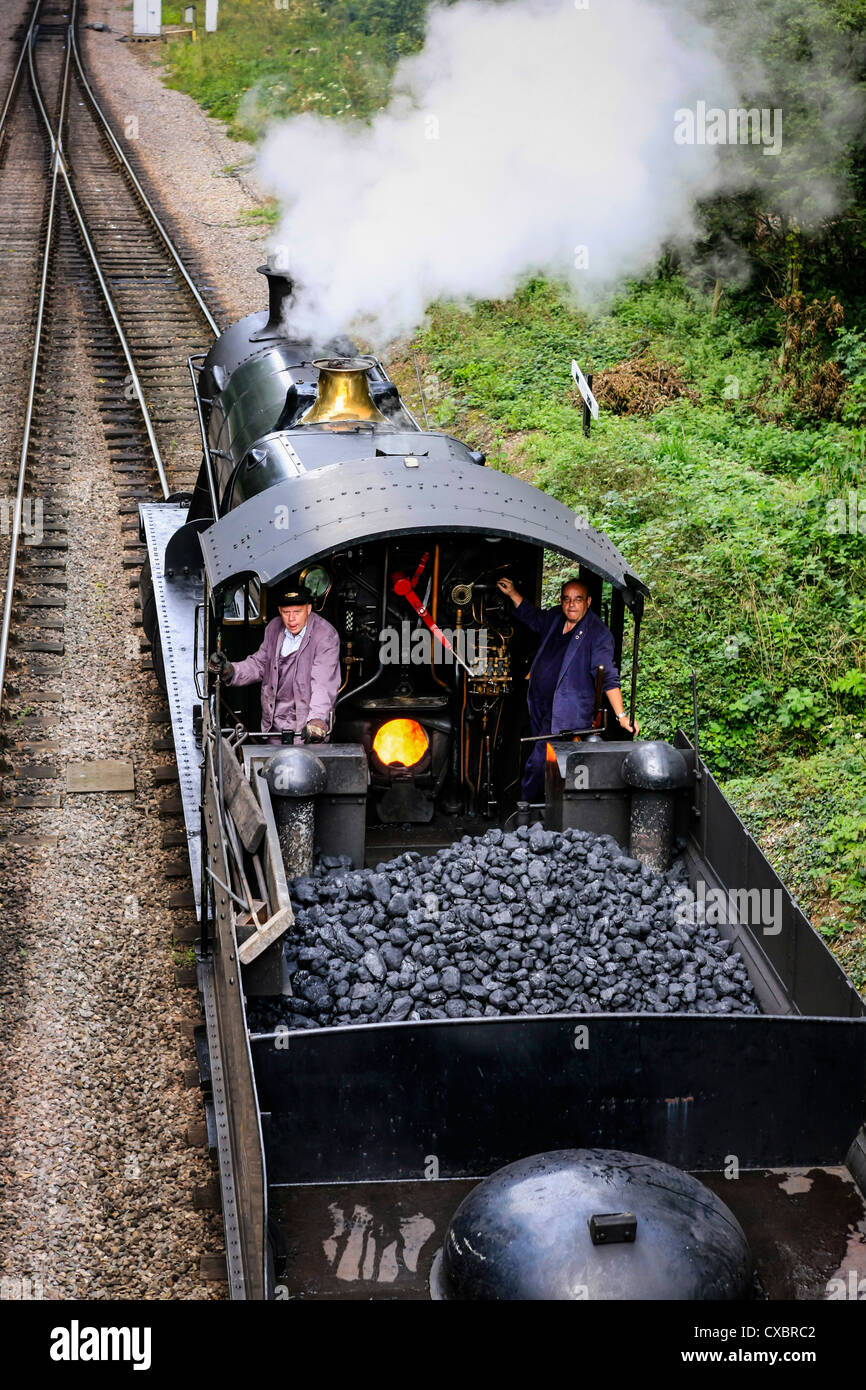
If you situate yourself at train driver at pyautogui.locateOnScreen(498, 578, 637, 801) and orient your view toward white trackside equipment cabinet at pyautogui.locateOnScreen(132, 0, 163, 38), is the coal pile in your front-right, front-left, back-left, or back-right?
back-left

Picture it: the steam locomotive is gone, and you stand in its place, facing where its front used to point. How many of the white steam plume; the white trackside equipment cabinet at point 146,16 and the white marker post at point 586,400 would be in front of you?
3

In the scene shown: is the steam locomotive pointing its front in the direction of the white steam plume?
yes

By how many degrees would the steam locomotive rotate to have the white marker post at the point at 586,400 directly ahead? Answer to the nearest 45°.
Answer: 0° — it already faces it

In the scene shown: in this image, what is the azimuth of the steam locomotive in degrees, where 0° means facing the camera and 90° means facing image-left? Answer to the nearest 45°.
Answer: approximately 180°

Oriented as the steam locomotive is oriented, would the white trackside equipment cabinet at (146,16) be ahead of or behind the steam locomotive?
ahead
